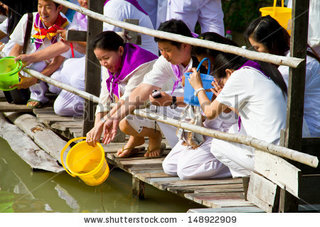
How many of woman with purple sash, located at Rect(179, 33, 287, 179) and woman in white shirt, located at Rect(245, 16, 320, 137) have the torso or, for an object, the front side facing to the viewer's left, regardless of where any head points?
2

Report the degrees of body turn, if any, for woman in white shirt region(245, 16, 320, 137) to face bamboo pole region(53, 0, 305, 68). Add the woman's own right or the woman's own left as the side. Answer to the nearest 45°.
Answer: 0° — they already face it

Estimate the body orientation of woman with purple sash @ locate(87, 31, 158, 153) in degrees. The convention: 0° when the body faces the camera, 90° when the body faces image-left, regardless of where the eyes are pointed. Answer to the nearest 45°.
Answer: approximately 45°

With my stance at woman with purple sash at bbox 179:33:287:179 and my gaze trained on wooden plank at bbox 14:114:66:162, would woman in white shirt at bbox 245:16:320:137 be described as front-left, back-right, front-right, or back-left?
back-right

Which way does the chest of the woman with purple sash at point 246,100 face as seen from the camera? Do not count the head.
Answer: to the viewer's left
